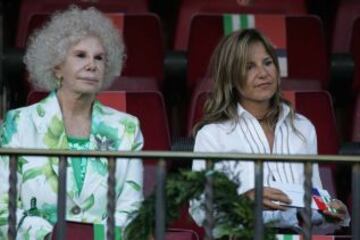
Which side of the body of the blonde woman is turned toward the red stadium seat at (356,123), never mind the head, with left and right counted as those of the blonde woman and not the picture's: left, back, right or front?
left

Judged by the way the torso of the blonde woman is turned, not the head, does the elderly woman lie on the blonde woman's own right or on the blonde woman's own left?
on the blonde woman's own right

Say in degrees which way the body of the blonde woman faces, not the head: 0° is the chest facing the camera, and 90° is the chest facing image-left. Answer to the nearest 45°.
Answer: approximately 315°

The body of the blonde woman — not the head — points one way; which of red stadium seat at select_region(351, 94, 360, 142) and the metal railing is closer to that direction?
the metal railing

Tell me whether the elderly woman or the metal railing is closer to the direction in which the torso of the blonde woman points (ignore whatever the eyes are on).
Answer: the metal railing
